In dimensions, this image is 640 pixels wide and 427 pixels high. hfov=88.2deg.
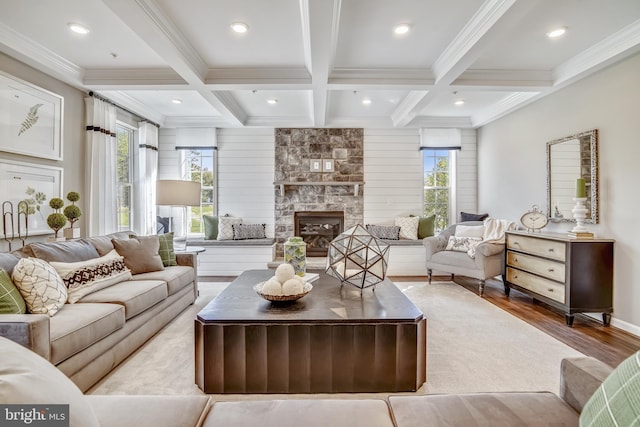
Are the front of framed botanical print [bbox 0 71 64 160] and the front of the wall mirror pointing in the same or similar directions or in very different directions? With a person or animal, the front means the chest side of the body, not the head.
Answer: very different directions

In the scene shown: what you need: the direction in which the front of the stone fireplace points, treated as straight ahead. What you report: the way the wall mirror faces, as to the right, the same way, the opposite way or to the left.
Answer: to the right

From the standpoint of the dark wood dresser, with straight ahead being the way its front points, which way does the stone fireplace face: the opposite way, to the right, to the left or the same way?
to the left

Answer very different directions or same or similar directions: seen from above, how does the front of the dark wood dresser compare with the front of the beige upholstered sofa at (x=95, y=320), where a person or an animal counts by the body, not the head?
very different directions

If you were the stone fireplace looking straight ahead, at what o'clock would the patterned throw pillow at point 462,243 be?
The patterned throw pillow is roughly at 10 o'clock from the stone fireplace.

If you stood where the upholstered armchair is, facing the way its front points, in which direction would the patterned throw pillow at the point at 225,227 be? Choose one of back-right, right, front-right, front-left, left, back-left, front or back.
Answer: front-right

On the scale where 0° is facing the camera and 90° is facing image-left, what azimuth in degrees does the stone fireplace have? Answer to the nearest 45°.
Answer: approximately 0°

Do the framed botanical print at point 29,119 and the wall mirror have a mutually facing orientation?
yes
